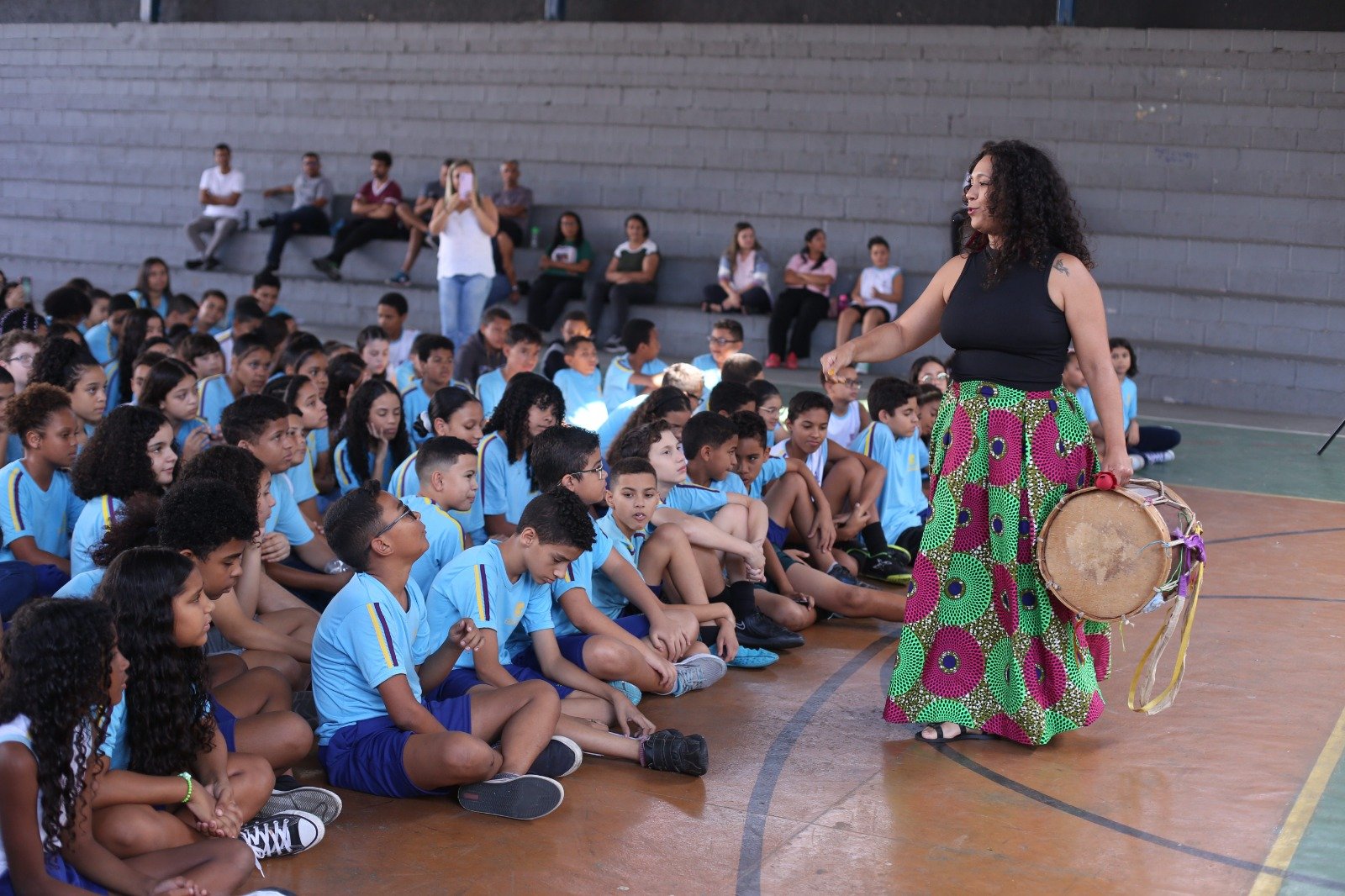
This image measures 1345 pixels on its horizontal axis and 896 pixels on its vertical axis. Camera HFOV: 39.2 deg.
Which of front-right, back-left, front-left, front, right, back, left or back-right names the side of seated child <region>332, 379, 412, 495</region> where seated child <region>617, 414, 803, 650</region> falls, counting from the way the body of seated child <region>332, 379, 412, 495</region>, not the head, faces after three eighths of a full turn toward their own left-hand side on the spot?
back-right

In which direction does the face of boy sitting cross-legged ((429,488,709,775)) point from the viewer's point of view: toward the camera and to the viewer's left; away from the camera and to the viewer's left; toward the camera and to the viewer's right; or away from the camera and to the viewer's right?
toward the camera and to the viewer's right

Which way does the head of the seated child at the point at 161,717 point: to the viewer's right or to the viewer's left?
to the viewer's right

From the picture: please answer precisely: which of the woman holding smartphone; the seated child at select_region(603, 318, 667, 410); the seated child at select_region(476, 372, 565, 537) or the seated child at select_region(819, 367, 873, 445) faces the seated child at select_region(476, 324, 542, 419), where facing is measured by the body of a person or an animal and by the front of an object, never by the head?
the woman holding smartphone

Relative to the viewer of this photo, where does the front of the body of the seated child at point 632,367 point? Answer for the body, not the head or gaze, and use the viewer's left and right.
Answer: facing to the right of the viewer

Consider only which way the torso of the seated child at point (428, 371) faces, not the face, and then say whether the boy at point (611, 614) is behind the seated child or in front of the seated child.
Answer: in front

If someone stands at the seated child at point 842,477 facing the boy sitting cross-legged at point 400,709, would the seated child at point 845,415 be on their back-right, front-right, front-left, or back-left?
back-right

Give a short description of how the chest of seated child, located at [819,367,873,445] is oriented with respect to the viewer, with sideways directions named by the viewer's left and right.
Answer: facing the viewer and to the right of the viewer

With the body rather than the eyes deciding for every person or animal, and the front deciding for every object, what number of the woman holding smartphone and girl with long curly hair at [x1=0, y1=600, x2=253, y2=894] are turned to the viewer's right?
1

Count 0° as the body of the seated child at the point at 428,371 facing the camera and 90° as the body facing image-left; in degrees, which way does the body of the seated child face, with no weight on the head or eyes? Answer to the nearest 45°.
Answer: approximately 315°

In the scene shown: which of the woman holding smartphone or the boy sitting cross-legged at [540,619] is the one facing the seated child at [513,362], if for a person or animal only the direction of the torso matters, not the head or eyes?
the woman holding smartphone

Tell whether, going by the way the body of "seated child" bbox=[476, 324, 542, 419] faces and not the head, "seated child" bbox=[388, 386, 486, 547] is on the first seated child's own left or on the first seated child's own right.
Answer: on the first seated child's own right

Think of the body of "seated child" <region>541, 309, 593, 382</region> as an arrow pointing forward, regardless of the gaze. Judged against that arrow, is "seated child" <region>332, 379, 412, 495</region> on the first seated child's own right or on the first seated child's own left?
on the first seated child's own right

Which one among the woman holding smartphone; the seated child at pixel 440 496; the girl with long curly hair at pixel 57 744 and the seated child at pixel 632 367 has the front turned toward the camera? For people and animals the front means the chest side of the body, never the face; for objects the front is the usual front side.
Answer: the woman holding smartphone

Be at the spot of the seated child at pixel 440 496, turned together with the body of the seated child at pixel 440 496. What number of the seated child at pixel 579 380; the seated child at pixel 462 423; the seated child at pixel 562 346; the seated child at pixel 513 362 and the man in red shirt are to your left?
5

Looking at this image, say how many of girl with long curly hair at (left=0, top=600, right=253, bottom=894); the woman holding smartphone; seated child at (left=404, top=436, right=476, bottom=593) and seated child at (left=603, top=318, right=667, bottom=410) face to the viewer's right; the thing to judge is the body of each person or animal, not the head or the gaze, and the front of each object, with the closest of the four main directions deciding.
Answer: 3

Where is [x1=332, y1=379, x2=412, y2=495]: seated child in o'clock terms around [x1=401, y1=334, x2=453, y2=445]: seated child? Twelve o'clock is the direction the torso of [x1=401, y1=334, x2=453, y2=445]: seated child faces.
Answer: [x1=332, y1=379, x2=412, y2=495]: seated child is roughly at 2 o'clock from [x1=401, y1=334, x2=453, y2=445]: seated child.

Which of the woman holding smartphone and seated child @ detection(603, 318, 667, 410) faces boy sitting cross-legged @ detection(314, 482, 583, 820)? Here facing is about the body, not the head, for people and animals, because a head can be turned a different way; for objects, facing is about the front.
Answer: the woman holding smartphone
